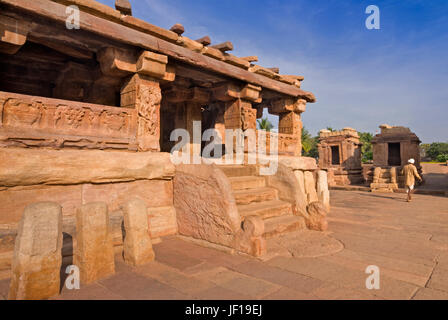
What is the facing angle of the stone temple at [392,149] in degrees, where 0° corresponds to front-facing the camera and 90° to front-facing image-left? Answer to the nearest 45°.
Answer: approximately 0°

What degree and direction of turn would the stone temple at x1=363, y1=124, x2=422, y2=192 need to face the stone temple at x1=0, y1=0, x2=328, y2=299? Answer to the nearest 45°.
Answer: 0° — it already faces it

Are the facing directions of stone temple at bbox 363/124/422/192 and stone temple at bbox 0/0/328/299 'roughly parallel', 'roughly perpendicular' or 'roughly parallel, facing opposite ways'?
roughly perpendicular

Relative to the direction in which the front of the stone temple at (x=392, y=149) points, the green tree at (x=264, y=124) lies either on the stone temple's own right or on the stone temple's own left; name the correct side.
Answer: on the stone temple's own right

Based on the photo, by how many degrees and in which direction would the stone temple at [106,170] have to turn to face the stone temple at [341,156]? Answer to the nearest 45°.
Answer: approximately 90° to its left

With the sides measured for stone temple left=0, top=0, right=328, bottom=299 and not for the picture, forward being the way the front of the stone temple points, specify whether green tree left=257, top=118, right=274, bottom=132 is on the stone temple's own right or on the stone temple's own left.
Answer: on the stone temple's own left

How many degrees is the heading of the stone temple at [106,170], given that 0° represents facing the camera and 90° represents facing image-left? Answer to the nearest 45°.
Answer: approximately 315°

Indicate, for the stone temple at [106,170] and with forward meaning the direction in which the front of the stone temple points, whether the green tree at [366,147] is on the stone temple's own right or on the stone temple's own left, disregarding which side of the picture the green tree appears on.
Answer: on the stone temple's own left
